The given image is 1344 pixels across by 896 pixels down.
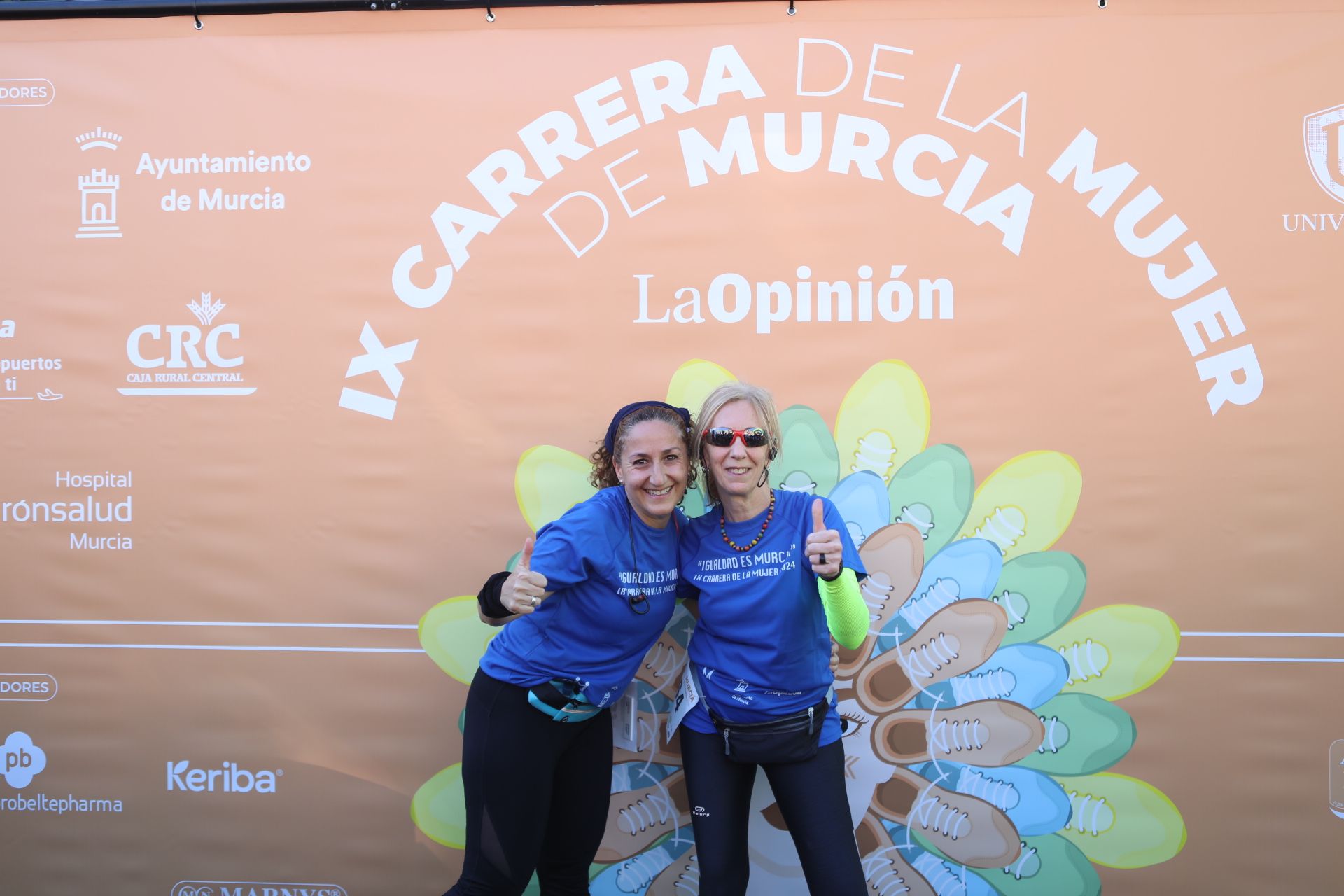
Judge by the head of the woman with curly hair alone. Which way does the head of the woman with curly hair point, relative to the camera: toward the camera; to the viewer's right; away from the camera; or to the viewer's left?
toward the camera
